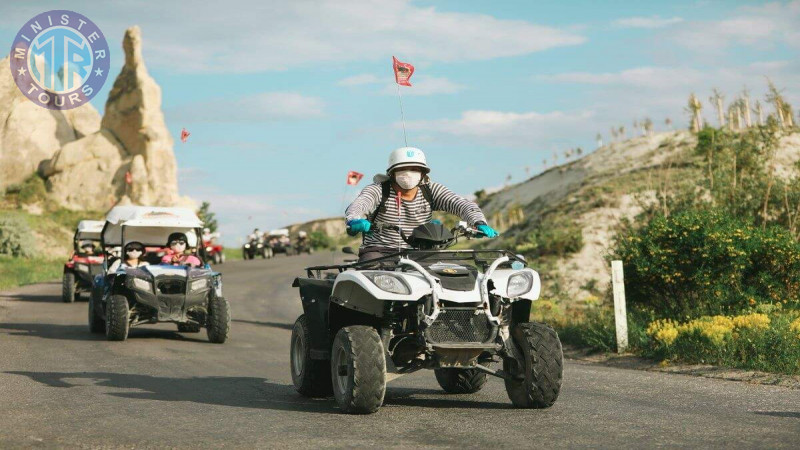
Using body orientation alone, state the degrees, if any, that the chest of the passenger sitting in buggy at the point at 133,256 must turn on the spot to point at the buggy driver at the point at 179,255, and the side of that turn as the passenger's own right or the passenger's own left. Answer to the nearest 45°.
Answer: approximately 90° to the passenger's own left

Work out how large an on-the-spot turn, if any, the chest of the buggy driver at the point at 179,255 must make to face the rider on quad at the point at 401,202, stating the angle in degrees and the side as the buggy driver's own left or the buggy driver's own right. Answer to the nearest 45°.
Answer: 0° — they already face them

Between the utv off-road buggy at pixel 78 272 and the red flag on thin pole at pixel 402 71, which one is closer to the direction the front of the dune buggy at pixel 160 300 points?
the red flag on thin pole

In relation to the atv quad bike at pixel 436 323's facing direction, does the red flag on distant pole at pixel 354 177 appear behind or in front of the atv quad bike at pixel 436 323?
behind

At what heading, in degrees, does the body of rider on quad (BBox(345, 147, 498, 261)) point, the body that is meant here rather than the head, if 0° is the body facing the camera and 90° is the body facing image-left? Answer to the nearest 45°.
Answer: approximately 0°

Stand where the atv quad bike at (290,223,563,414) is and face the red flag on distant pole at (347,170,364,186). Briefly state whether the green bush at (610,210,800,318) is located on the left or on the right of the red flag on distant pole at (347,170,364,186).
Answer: right
